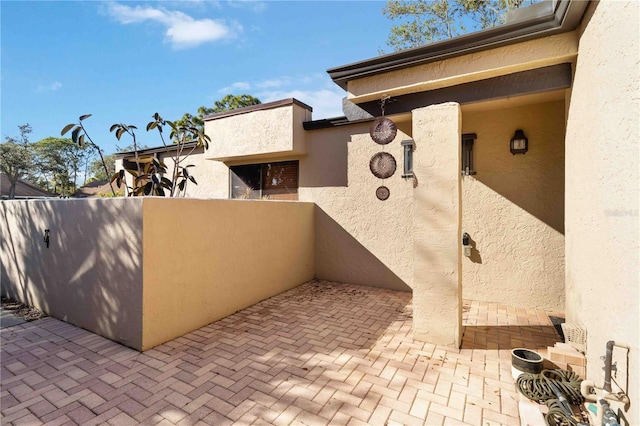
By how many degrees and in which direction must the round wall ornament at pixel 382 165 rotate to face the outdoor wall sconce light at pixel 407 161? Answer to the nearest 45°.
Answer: approximately 180°

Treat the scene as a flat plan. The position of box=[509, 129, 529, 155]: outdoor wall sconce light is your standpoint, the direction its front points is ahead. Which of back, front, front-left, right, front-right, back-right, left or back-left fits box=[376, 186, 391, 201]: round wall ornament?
right

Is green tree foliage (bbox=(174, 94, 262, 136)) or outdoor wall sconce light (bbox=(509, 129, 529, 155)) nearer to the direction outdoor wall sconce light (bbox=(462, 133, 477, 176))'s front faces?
the outdoor wall sconce light

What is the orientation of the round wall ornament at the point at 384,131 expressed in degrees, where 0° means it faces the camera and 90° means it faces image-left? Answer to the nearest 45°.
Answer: approximately 0°

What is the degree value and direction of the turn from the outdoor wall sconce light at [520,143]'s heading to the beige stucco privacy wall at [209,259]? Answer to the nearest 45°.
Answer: approximately 45° to its right
